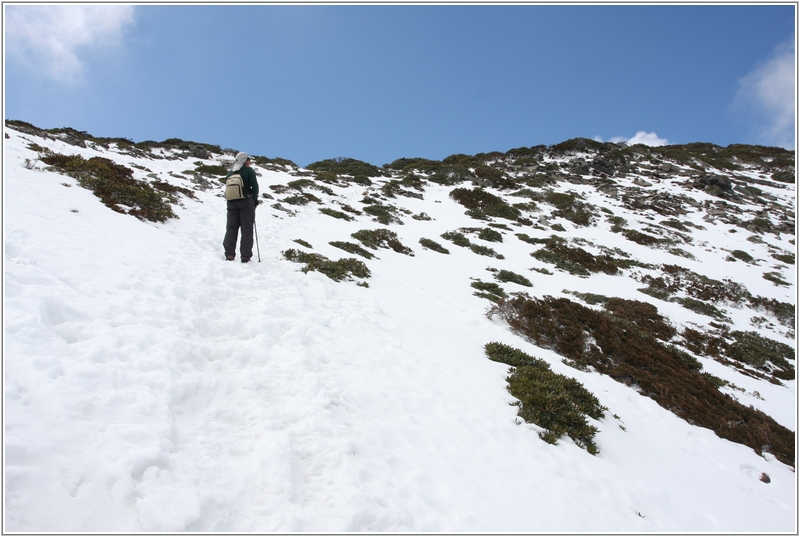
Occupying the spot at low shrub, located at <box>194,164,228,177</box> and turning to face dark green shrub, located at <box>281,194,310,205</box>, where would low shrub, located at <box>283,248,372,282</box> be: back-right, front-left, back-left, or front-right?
front-right

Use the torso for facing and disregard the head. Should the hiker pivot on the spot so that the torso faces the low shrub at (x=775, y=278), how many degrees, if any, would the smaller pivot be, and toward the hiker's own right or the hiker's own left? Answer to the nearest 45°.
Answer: approximately 45° to the hiker's own right

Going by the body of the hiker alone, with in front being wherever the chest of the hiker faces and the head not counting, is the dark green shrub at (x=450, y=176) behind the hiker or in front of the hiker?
in front

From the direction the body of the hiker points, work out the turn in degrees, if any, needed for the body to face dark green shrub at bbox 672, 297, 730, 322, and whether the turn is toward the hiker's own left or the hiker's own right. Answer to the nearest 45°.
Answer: approximately 45° to the hiker's own right

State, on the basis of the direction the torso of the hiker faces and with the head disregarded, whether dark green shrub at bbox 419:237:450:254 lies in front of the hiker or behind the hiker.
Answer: in front

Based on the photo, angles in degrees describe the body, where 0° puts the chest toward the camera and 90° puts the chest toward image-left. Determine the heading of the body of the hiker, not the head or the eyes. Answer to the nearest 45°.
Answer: approximately 225°

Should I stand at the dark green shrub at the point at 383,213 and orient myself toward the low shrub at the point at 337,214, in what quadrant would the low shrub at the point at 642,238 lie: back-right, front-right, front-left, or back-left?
back-left

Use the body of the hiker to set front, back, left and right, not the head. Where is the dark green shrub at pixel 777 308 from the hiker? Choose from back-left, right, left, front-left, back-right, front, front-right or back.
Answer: front-right

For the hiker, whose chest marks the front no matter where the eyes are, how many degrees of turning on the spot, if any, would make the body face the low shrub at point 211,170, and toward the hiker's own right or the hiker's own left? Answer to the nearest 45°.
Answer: approximately 45° to the hiker's own left

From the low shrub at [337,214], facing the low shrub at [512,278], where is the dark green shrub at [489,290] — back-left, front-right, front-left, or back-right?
front-right

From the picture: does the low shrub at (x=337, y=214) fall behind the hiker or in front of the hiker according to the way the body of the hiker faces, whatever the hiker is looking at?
in front

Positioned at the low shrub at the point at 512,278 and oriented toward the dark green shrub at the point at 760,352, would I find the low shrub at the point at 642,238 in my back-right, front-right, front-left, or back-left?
front-left
